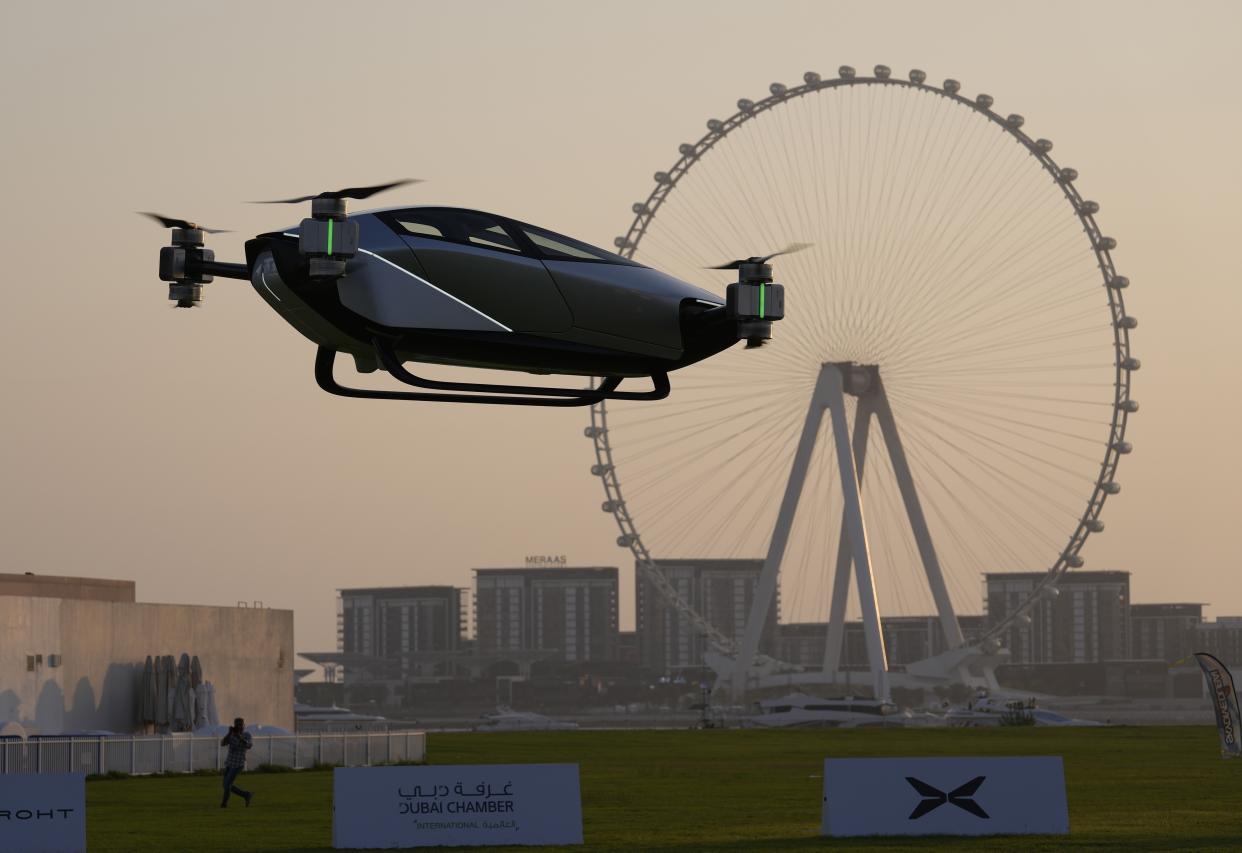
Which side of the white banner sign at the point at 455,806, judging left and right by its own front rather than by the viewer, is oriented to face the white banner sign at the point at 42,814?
right

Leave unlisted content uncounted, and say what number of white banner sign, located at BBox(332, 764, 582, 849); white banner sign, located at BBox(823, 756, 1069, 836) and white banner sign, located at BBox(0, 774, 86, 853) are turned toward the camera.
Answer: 3

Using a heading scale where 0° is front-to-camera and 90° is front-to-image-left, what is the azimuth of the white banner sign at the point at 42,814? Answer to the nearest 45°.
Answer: approximately 0°

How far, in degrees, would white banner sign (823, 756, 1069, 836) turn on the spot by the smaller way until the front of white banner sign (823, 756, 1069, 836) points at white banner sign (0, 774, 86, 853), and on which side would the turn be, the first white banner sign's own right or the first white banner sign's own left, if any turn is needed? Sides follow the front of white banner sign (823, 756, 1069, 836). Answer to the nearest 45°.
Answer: approximately 45° to the first white banner sign's own right

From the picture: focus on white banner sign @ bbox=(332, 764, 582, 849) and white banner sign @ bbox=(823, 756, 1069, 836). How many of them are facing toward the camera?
2

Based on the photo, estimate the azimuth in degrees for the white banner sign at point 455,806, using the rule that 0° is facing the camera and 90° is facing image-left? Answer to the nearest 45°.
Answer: approximately 0°
